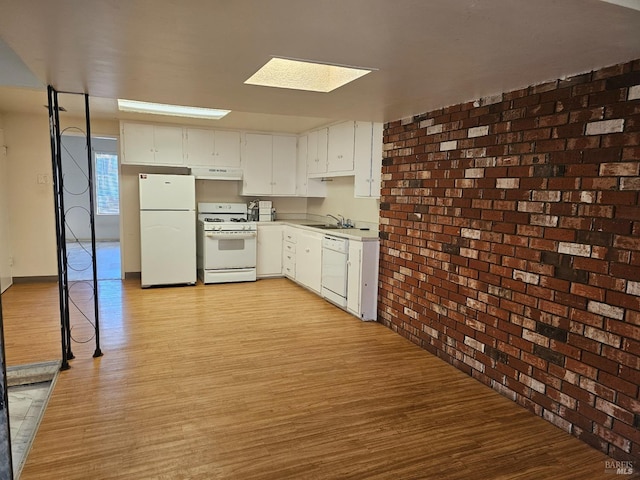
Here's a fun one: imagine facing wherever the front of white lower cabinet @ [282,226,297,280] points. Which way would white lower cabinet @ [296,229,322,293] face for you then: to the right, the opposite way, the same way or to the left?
the same way

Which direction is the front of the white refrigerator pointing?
toward the camera

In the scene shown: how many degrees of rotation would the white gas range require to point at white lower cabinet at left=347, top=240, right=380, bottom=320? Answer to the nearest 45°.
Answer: approximately 45° to its left

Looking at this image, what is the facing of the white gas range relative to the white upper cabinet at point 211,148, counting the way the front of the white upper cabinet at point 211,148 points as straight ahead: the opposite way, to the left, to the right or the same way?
the same way

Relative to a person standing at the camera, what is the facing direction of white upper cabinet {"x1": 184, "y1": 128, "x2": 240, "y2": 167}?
facing the viewer

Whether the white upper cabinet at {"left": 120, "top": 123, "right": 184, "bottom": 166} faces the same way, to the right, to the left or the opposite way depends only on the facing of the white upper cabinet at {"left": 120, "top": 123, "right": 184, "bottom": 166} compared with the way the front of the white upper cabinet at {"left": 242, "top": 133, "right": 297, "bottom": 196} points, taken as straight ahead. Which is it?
the same way

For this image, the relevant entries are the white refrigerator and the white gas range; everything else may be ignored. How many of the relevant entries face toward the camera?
2

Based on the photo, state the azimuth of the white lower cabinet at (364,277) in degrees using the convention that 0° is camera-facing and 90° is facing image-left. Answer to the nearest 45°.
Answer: approximately 45°

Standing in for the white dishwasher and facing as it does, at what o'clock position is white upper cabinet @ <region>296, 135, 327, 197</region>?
The white upper cabinet is roughly at 4 o'clock from the white dishwasher.

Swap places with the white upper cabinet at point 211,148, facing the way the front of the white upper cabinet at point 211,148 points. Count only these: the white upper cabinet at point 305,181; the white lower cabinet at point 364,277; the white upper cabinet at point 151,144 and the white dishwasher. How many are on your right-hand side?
1

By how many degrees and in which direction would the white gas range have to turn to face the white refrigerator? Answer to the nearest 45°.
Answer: approximately 90° to its right

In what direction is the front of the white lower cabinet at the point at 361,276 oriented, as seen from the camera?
facing the viewer and to the left of the viewer

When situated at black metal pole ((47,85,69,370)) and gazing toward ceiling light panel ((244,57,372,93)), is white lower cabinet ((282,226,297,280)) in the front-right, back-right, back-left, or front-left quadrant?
front-left

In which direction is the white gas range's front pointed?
toward the camera

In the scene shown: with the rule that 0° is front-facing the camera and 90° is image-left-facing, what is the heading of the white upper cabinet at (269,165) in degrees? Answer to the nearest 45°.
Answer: approximately 0°

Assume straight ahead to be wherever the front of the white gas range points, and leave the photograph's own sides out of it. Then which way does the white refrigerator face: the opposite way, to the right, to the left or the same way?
the same way

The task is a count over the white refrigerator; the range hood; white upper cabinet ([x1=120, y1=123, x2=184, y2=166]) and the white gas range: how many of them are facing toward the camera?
4
